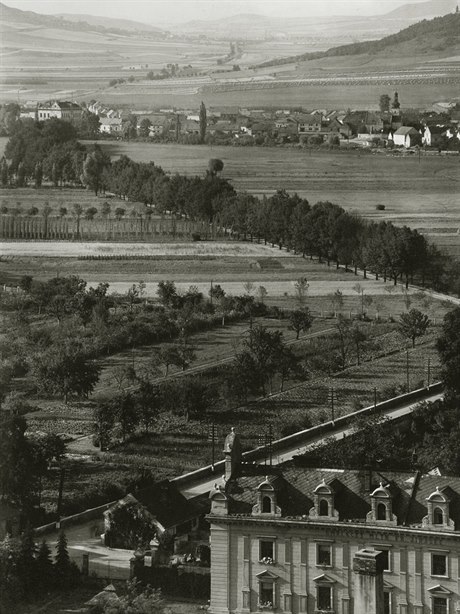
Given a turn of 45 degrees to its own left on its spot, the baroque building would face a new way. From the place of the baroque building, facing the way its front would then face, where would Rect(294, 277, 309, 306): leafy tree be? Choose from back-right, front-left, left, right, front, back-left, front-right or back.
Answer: back-left

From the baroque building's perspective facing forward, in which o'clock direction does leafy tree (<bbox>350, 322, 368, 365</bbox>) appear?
The leafy tree is roughly at 6 o'clock from the baroque building.

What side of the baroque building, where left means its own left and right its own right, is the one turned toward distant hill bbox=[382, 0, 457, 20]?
back

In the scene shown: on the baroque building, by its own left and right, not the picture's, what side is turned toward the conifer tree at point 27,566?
right

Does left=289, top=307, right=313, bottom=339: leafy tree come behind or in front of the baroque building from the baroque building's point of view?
behind

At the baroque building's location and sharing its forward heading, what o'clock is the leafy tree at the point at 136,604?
The leafy tree is roughly at 2 o'clock from the baroque building.

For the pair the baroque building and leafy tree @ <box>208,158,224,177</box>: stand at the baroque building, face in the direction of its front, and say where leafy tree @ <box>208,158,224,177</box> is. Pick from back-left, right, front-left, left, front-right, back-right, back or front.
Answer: back

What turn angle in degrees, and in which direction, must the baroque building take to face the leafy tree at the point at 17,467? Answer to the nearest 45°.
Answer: approximately 135° to its right

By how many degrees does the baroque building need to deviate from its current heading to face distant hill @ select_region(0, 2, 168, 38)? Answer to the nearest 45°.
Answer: approximately 180°

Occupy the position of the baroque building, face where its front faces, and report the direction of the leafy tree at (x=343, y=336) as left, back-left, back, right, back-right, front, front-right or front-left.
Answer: back

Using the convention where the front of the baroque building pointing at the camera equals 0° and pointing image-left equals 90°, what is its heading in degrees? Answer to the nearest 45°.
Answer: approximately 0°

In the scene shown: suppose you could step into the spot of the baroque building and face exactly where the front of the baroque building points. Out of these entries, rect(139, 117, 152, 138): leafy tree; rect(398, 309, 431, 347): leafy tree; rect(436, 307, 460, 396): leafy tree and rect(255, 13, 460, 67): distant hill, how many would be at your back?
4
